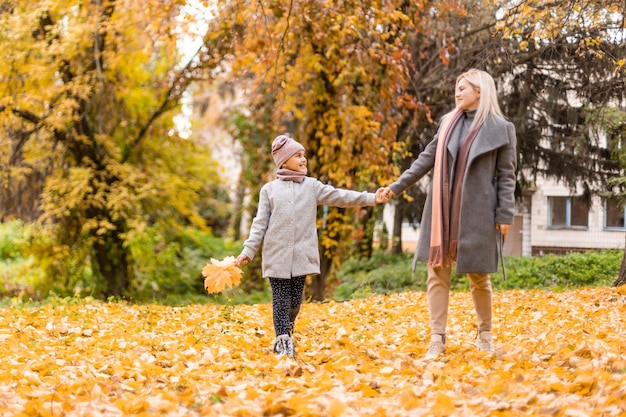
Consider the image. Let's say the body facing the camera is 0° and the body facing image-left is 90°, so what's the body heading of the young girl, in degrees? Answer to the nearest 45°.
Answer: approximately 0°

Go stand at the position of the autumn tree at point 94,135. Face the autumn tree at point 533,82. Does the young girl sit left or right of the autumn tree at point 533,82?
right

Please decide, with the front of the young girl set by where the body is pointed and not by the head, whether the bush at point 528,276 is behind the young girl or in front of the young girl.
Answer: behind

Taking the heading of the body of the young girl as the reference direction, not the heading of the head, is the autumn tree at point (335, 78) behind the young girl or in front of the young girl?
behind

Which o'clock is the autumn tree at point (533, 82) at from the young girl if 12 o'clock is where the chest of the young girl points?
The autumn tree is roughly at 7 o'clock from the young girl.

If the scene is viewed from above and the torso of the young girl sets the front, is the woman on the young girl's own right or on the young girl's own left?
on the young girl's own left

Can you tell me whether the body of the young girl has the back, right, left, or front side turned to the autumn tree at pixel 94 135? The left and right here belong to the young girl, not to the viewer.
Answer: back
